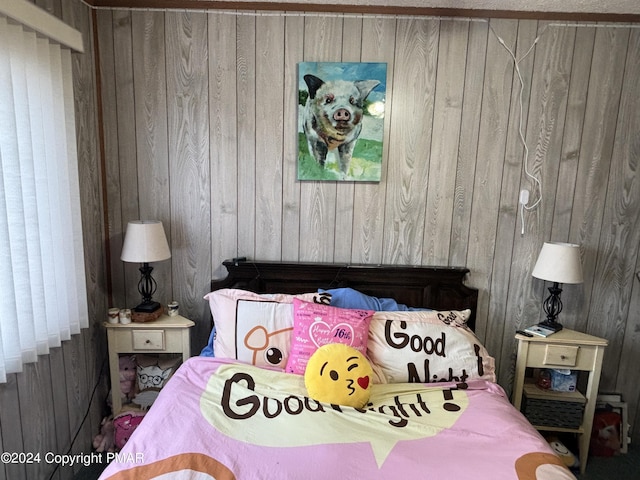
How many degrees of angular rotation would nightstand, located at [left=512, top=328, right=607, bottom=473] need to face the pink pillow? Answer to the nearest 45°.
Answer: approximately 45° to its right

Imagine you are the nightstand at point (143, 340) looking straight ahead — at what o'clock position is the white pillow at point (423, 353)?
The white pillow is roughly at 10 o'clock from the nightstand.

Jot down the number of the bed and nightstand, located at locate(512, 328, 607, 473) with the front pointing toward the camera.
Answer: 2

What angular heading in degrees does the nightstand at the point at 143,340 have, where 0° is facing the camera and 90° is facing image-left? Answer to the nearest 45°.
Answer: approximately 0°

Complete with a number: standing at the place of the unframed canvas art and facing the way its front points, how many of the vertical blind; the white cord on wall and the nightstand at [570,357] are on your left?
2

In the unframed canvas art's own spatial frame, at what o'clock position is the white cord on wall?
The white cord on wall is roughly at 9 o'clock from the unframed canvas art.

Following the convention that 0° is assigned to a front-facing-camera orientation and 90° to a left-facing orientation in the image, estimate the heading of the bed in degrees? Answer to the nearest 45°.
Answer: approximately 0°
